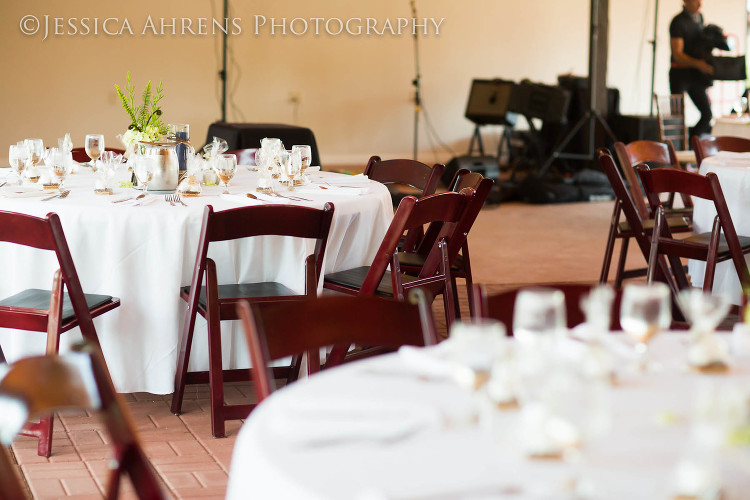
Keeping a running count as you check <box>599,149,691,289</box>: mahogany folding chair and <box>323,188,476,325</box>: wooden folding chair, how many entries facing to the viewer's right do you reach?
1

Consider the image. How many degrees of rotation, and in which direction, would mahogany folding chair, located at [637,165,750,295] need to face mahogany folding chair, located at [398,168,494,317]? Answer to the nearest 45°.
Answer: approximately 135° to its left

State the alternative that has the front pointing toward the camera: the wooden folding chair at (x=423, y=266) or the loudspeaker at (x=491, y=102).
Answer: the loudspeaker

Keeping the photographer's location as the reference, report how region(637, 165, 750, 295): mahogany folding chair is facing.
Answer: facing away from the viewer and to the right of the viewer

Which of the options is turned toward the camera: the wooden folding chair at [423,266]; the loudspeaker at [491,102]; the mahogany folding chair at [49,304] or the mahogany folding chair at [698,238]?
the loudspeaker

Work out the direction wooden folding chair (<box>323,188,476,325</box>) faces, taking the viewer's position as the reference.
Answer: facing away from the viewer and to the left of the viewer

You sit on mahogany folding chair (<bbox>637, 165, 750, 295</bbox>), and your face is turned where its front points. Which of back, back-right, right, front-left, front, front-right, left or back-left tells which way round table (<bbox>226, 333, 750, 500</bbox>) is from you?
back-right

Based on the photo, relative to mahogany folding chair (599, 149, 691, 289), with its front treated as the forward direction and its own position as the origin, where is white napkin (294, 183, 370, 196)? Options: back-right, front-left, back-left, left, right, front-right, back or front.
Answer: back-right

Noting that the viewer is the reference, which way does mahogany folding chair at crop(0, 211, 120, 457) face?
facing away from the viewer and to the right of the viewer

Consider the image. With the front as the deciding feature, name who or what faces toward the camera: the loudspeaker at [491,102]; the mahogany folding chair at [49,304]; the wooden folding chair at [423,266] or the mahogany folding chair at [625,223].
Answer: the loudspeaker

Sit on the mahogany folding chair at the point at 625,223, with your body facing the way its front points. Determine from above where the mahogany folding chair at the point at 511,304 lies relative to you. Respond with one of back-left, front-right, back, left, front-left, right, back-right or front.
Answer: right

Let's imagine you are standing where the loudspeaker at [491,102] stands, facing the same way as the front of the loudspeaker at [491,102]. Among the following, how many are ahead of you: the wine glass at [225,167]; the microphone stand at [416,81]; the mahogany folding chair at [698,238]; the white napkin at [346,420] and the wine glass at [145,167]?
4

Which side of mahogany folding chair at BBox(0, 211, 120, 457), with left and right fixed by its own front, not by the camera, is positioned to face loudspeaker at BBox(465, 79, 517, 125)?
front
